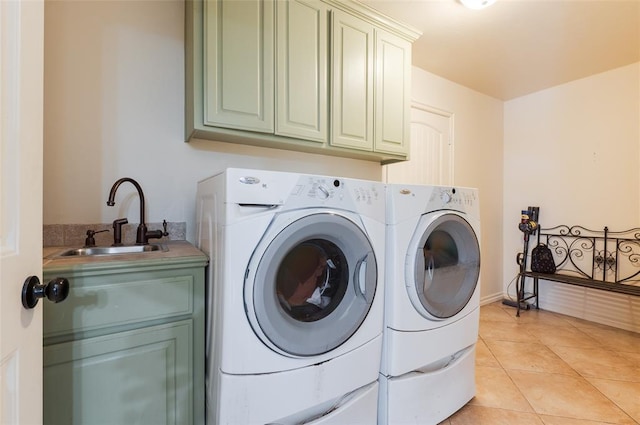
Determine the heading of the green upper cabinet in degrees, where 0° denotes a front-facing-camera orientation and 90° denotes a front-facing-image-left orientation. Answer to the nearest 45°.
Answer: approximately 315°

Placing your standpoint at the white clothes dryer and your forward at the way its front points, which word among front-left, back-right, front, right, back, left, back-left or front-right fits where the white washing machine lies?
right

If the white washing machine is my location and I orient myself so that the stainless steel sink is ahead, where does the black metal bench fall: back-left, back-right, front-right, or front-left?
back-right

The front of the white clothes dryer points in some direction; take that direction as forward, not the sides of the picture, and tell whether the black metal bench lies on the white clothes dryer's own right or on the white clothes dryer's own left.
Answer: on the white clothes dryer's own left

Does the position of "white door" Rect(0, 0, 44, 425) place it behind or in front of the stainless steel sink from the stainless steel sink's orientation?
in front

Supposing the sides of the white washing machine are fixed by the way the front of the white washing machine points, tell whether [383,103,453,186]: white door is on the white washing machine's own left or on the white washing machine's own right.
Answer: on the white washing machine's own left

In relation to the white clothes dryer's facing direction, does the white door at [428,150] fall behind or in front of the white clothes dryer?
behind

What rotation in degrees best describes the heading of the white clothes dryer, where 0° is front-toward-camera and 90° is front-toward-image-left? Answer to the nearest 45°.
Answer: approximately 315°

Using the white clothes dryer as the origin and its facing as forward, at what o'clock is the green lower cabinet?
The green lower cabinet is roughly at 3 o'clock from the white clothes dryer.

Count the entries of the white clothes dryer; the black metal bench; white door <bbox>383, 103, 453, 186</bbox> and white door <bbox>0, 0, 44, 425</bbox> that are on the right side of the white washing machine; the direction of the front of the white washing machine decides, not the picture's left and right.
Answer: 1
